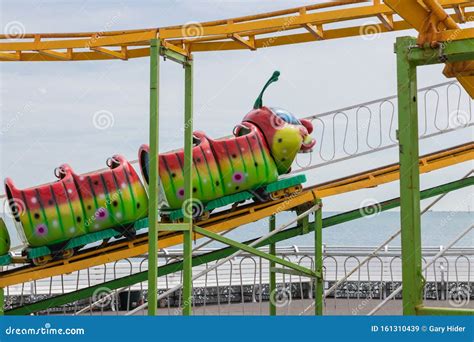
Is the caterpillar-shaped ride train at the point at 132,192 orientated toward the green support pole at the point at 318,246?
yes

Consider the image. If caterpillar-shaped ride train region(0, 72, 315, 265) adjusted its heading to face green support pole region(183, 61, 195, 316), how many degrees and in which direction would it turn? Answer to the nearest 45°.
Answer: approximately 45° to its right

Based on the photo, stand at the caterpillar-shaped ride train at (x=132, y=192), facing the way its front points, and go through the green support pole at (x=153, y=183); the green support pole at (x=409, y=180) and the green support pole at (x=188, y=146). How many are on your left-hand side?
0

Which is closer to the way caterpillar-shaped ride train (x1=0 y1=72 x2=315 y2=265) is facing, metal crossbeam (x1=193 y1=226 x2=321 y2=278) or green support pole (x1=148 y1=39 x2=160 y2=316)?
the metal crossbeam

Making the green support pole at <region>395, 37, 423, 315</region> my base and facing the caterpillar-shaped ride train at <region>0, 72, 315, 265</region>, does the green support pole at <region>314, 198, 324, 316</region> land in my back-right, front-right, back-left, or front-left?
front-right

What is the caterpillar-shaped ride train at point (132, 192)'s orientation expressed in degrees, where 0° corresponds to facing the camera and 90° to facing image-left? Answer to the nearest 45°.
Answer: approximately 270°

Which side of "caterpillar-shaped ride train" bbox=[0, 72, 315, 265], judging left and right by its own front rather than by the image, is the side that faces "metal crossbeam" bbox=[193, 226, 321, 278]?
front

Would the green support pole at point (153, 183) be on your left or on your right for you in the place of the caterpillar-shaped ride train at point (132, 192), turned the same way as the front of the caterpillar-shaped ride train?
on your right
